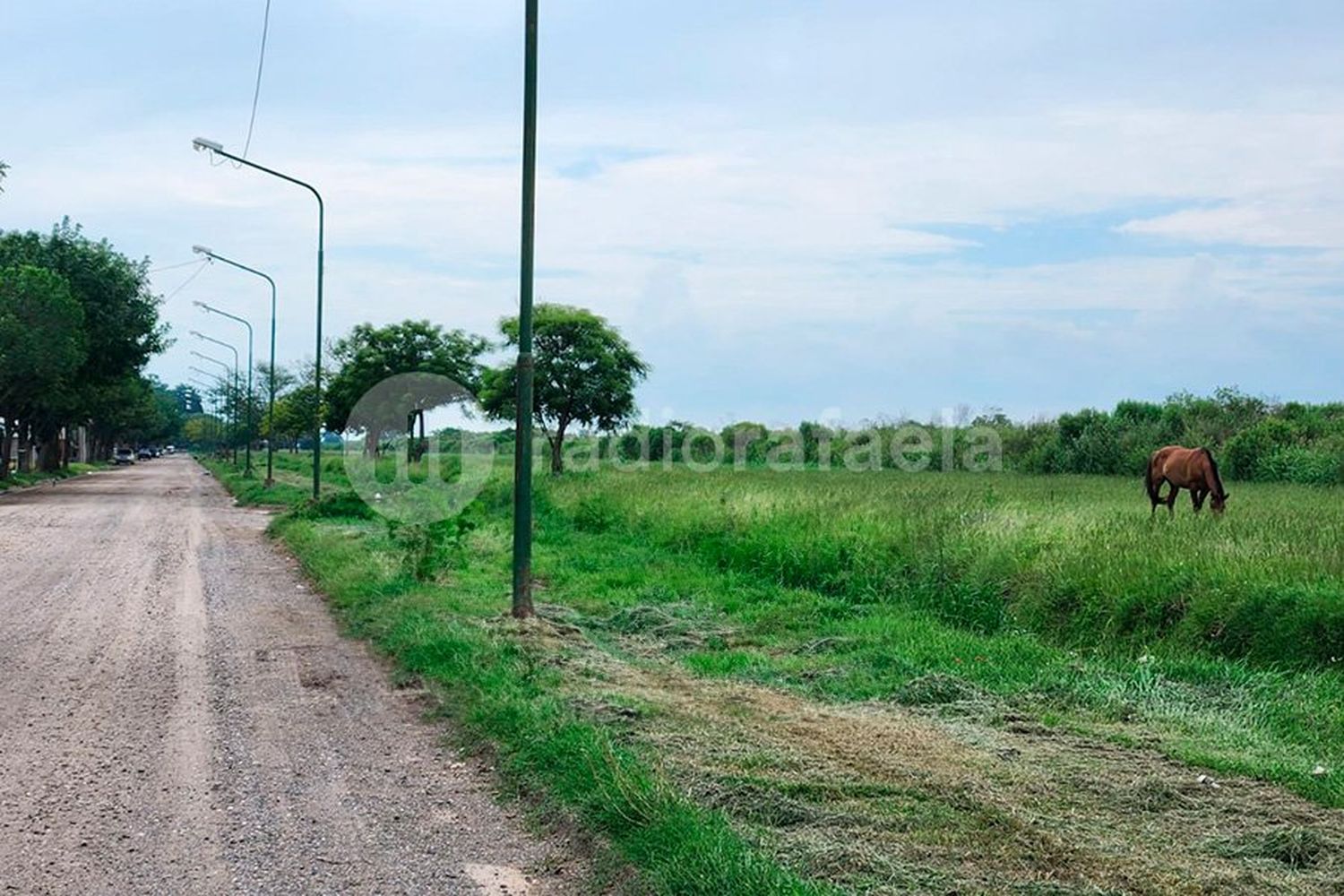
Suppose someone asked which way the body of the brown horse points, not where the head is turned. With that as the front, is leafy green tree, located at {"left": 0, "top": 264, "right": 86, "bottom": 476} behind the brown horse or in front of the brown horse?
behind

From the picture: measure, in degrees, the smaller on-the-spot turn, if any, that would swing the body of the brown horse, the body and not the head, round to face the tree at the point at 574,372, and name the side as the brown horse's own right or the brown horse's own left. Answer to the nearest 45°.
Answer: approximately 135° to the brown horse's own left

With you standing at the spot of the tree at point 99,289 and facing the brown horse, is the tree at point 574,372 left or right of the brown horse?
left

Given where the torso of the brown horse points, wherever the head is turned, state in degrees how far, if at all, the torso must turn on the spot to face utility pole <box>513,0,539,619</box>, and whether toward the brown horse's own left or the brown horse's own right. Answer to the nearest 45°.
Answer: approximately 135° to the brown horse's own right

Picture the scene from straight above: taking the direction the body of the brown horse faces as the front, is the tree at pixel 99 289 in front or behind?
behind

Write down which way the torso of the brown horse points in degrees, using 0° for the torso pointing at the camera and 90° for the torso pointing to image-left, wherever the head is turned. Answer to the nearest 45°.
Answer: approximately 270°

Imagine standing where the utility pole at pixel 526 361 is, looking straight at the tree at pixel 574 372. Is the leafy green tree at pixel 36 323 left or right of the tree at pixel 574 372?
left
